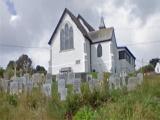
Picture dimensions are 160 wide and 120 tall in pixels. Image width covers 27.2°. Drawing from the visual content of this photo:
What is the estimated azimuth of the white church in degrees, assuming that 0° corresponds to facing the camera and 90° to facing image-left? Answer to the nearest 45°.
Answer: approximately 45°

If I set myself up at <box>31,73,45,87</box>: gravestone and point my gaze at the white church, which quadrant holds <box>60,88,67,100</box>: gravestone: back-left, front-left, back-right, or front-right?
back-right

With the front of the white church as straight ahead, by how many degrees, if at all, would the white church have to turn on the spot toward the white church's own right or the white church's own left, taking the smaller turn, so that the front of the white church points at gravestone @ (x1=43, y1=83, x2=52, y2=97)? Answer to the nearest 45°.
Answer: approximately 45° to the white church's own left

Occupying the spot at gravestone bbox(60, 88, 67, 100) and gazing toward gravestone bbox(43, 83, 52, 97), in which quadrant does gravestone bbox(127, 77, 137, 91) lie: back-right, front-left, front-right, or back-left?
back-right

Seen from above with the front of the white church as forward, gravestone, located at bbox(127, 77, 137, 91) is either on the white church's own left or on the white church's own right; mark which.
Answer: on the white church's own left

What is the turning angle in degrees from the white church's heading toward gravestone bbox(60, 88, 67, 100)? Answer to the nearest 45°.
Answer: approximately 45° to its left

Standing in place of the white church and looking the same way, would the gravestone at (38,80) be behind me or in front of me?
in front
